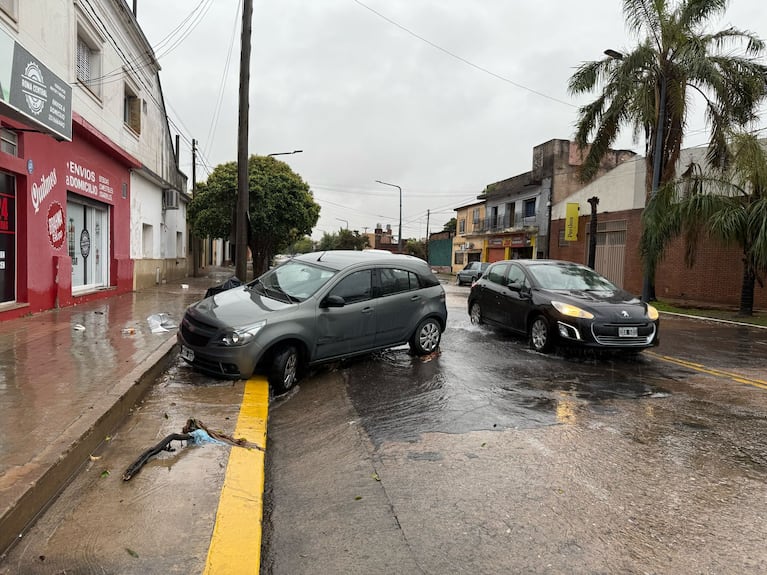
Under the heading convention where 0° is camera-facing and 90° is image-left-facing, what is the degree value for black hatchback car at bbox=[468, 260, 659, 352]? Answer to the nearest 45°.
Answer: approximately 315°

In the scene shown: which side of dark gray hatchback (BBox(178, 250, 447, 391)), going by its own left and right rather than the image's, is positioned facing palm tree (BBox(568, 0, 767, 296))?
back

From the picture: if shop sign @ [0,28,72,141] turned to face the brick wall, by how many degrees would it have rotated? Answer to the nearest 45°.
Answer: approximately 45° to its left

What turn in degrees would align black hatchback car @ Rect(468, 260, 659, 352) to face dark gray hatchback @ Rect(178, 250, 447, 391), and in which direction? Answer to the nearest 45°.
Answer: approximately 90° to its right

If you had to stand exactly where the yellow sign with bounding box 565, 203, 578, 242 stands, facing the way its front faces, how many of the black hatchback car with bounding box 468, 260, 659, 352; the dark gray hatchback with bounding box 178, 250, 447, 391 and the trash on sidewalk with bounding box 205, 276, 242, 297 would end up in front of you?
3

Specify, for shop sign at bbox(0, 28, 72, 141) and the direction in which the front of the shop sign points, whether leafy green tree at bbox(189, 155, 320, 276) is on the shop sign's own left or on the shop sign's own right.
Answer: on the shop sign's own left

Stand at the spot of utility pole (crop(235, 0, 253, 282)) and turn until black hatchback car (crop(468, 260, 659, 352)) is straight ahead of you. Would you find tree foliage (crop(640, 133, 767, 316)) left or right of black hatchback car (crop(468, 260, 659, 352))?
left

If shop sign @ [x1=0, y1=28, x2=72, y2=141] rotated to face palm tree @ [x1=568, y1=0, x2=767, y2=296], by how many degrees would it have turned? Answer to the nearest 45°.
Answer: approximately 45° to its left

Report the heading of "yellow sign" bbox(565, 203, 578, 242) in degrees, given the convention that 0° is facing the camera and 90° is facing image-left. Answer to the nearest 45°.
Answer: approximately 0°

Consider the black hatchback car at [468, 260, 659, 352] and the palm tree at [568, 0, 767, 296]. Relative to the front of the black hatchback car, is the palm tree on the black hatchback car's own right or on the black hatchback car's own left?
on the black hatchback car's own left
